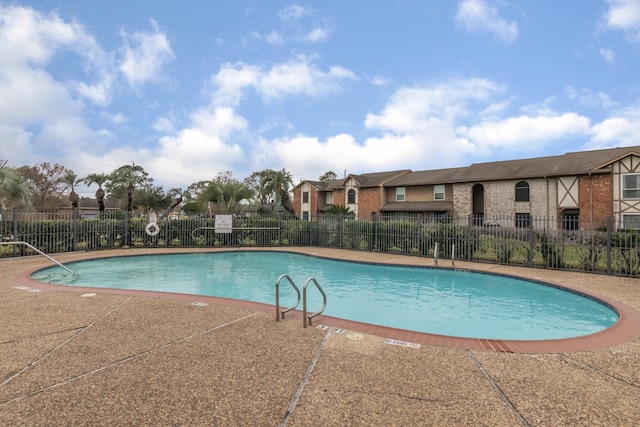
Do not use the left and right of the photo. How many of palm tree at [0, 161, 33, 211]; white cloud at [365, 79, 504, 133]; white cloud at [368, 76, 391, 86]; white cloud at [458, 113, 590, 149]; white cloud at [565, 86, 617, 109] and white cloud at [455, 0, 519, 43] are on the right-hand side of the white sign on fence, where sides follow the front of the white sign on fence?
1

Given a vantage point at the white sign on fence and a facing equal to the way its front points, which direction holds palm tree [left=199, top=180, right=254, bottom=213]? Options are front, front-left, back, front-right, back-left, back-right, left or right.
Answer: back

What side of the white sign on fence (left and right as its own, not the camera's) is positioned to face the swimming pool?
front

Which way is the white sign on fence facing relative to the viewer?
toward the camera

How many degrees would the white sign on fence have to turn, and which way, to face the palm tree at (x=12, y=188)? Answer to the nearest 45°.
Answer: approximately 90° to its right
